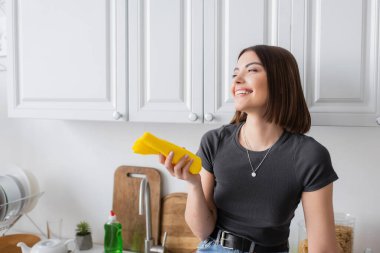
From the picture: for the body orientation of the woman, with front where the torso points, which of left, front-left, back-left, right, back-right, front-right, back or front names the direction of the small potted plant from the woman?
right

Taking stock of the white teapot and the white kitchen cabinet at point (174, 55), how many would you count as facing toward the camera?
1

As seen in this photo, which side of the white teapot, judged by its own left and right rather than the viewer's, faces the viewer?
left

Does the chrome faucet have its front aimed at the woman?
no

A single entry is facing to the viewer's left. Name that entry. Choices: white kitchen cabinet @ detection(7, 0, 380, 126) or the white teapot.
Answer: the white teapot

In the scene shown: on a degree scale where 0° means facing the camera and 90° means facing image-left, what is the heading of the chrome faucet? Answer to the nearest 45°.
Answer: approximately 45°

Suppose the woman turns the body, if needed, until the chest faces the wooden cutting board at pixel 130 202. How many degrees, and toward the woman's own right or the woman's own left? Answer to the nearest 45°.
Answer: approximately 90° to the woman's own right

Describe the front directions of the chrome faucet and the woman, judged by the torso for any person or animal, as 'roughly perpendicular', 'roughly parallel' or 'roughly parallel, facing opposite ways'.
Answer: roughly parallel

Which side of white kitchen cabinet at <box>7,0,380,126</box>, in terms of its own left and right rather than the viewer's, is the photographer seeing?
front
